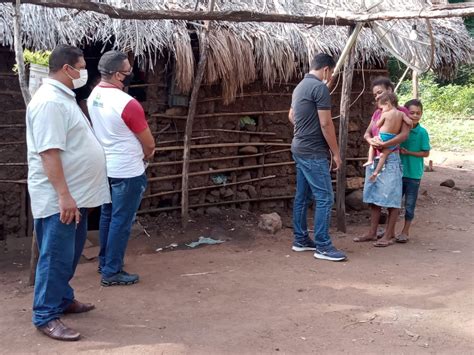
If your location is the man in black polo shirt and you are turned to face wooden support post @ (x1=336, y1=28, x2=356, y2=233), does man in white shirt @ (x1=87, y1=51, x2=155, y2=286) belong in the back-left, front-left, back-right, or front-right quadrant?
back-left

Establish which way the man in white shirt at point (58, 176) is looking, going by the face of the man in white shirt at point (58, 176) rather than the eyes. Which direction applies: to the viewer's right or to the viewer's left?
to the viewer's right

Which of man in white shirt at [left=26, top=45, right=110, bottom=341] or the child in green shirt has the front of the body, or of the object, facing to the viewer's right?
the man in white shirt

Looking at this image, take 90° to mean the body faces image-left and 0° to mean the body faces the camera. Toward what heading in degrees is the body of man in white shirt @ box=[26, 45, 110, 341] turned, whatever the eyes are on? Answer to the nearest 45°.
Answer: approximately 270°

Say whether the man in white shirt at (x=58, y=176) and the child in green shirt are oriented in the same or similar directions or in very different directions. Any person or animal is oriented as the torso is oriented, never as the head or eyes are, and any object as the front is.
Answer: very different directions

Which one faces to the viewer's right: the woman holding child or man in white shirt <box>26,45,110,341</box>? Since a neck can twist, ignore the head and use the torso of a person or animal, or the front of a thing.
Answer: the man in white shirt

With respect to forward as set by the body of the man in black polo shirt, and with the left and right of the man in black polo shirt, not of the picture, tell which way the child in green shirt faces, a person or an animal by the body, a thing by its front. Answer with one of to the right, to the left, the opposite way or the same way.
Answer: the opposite way

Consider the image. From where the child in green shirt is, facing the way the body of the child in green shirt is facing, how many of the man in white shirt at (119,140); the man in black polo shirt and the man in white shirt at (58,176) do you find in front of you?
3

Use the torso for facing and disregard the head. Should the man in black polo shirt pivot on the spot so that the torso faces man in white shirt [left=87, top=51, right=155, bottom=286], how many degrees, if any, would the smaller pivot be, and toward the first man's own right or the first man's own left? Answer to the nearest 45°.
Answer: approximately 180°
